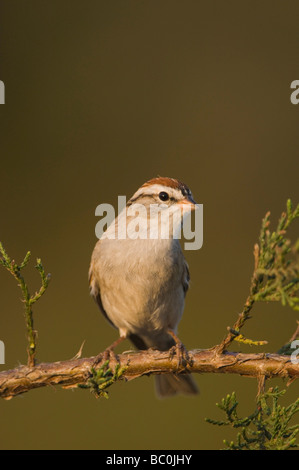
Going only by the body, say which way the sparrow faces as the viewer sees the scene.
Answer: toward the camera
